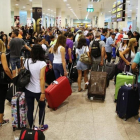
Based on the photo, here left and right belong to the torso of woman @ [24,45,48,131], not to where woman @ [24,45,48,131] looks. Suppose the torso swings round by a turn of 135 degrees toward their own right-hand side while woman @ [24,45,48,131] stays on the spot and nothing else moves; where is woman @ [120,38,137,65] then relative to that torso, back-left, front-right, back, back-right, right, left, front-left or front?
left

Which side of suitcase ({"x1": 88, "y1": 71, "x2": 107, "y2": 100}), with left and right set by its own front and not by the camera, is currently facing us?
front

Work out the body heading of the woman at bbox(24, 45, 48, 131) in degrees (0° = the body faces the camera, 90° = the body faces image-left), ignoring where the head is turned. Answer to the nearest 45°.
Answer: approximately 180°

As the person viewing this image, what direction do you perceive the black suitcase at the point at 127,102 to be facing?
facing the viewer and to the left of the viewer

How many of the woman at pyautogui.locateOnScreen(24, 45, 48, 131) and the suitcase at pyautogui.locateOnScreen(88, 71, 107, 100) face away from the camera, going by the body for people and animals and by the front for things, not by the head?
1

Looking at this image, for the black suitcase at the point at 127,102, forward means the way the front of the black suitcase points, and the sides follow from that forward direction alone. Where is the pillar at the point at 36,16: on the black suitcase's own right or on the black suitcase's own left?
on the black suitcase's own right

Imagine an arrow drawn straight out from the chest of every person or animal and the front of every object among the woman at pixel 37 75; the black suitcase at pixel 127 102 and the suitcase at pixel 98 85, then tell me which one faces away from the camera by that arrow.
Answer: the woman

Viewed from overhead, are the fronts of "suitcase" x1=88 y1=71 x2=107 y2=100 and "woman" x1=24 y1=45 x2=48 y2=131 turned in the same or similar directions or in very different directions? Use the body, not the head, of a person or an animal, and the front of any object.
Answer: very different directions

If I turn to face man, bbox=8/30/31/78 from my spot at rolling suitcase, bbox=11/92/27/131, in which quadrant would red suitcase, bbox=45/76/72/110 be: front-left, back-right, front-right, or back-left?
front-right
